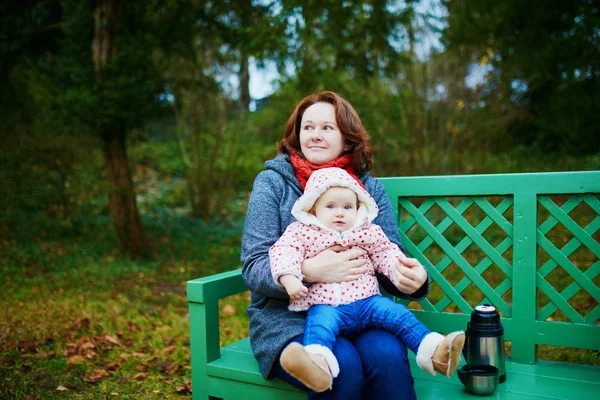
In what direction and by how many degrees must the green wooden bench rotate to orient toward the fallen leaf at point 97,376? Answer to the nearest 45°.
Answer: approximately 45° to its right

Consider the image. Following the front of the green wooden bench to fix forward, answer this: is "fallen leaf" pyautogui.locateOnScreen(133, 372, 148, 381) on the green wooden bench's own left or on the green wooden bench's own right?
on the green wooden bench's own right

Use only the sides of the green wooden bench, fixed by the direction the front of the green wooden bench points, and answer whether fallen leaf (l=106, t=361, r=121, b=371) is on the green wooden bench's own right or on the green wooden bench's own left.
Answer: on the green wooden bench's own right

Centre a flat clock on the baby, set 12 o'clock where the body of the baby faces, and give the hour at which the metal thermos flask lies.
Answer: The metal thermos flask is roughly at 9 o'clock from the baby.

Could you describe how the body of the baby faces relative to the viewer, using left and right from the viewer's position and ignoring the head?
facing the viewer

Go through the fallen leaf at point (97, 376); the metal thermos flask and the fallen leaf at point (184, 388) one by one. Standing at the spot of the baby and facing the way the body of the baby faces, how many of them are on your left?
1

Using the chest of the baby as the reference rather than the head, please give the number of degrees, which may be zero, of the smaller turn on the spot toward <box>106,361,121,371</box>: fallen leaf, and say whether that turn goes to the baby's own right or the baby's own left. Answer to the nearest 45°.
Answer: approximately 135° to the baby's own right

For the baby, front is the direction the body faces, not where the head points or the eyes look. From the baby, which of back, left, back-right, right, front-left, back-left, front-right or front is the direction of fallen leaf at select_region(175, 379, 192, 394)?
back-right

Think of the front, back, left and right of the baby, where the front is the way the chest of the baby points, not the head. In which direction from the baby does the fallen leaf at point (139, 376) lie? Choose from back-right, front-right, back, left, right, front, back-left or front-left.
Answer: back-right

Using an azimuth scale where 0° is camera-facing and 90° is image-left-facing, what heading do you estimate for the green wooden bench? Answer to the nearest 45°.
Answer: approximately 45°

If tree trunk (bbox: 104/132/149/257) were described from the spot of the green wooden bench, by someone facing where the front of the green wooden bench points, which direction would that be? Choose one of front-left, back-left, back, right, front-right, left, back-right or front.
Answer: right

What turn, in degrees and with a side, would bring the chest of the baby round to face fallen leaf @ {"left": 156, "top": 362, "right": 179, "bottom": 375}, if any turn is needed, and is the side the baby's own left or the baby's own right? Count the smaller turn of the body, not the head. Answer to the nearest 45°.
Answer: approximately 135° to the baby's own right
